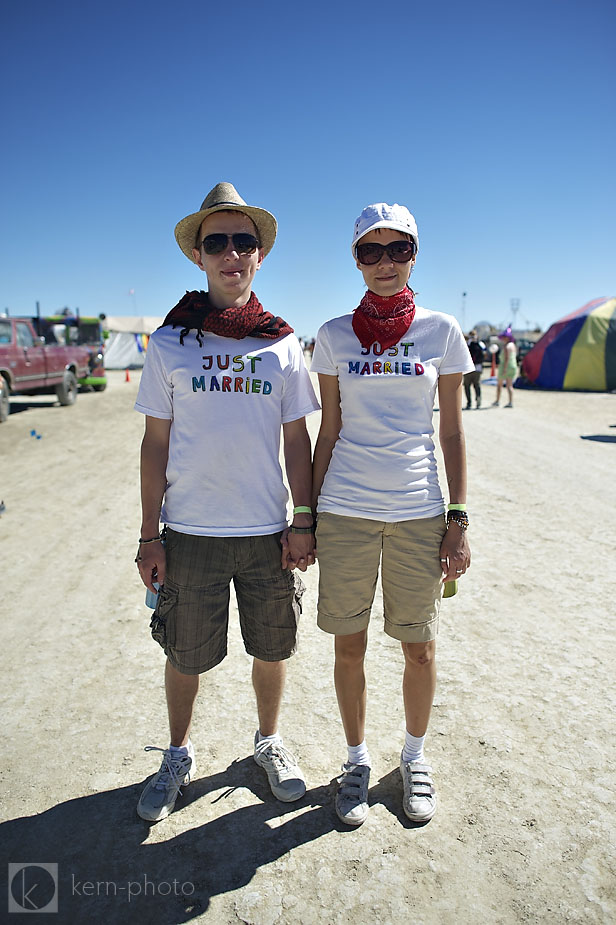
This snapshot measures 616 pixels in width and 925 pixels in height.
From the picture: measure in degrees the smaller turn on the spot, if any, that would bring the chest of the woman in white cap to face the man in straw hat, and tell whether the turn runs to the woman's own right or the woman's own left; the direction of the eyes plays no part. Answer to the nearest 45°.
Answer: approximately 90° to the woman's own right

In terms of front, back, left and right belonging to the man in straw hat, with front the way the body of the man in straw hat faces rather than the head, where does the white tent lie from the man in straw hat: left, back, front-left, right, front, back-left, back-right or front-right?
back

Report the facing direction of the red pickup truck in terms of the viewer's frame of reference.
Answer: facing away from the viewer and to the right of the viewer

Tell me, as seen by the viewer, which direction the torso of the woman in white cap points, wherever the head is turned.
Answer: toward the camera

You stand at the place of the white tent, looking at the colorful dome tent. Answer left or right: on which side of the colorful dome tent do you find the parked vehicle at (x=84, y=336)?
right

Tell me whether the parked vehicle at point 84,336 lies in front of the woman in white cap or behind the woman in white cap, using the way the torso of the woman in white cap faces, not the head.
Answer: behind

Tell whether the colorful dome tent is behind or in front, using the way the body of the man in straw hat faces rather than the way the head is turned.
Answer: behind

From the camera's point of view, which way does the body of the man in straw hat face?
toward the camera

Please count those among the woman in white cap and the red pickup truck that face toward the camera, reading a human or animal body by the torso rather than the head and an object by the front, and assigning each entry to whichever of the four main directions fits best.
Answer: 1
